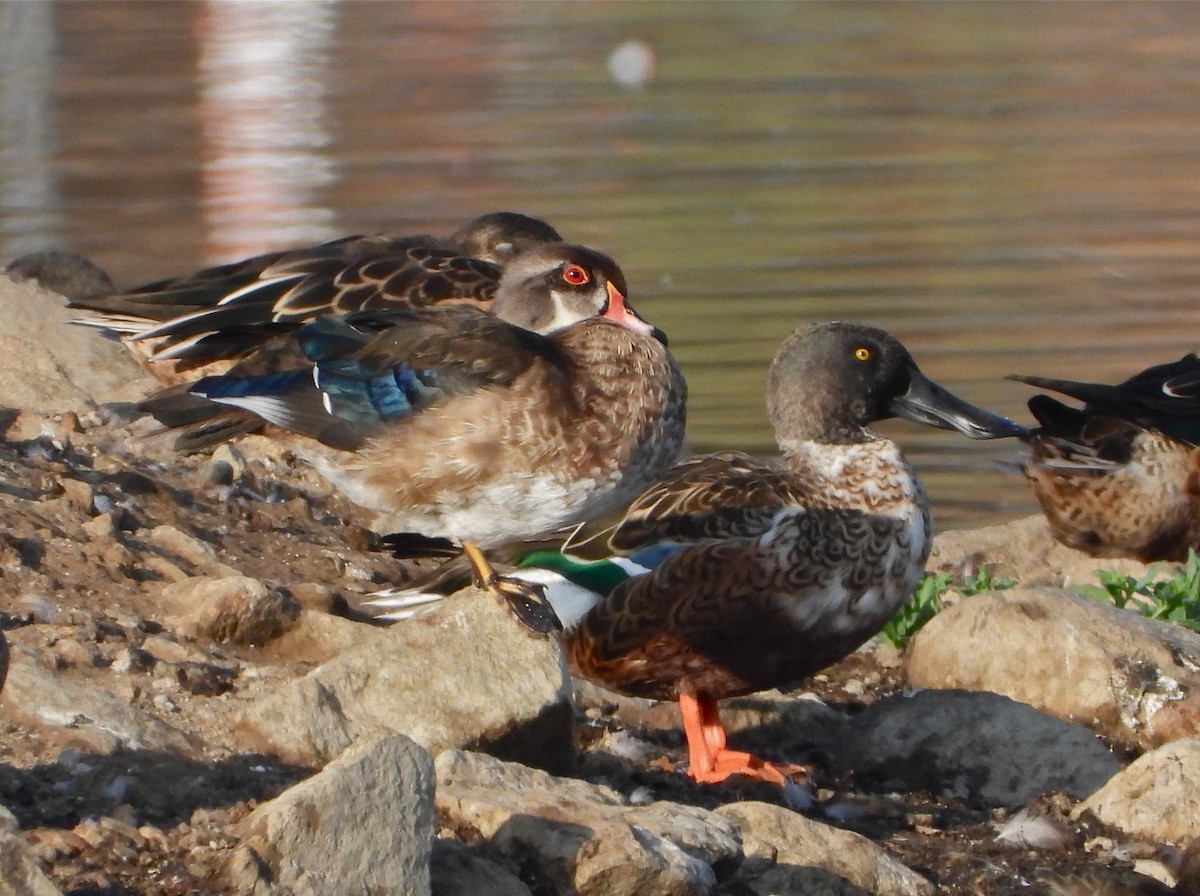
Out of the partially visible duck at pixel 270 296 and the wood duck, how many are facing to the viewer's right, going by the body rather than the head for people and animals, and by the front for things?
2

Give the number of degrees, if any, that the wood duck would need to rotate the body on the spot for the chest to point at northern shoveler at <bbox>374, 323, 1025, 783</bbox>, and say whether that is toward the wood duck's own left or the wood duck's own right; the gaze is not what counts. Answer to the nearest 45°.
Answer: approximately 45° to the wood duck's own right

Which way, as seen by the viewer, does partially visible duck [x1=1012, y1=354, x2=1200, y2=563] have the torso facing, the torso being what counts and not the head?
to the viewer's right

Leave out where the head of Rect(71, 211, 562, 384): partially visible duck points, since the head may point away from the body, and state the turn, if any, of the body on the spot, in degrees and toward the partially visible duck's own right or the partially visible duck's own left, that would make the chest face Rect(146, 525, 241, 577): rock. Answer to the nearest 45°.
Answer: approximately 90° to the partially visible duck's own right

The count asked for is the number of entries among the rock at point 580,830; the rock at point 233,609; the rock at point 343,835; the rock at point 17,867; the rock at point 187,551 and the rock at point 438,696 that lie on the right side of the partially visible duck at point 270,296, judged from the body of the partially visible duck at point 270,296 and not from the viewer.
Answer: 6

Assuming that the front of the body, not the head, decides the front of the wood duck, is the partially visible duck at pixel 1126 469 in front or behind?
in front

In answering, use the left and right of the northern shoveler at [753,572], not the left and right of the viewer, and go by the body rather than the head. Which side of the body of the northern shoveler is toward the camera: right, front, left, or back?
right

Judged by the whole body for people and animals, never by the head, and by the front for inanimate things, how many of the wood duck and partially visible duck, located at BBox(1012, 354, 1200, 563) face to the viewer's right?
2

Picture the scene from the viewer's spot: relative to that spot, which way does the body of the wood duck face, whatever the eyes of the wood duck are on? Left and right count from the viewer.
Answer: facing to the right of the viewer

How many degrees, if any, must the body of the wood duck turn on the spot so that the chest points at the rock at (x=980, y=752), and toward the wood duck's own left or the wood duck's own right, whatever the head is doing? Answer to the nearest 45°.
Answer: approximately 45° to the wood duck's own right

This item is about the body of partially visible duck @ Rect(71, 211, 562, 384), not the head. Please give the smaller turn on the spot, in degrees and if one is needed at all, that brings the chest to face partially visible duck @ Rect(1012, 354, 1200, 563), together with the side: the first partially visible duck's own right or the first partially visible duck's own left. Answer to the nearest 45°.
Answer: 0° — it already faces it

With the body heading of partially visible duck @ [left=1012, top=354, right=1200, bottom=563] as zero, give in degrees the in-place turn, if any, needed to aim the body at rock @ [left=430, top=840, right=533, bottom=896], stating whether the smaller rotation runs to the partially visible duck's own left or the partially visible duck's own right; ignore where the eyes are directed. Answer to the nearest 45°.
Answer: approximately 90° to the partially visible duck's own right

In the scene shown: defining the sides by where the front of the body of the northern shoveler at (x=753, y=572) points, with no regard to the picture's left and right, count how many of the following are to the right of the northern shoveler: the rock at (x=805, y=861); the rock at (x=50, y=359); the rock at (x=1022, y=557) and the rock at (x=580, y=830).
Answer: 2

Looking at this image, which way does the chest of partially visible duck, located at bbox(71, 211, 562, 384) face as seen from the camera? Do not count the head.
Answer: to the viewer's right

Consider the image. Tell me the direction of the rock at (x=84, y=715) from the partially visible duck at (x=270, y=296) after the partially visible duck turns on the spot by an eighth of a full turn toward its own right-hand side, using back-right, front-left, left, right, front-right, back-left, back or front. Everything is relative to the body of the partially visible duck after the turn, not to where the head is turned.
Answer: front-right

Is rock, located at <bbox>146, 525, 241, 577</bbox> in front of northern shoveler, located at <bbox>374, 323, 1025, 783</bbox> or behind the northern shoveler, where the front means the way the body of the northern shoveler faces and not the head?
behind
